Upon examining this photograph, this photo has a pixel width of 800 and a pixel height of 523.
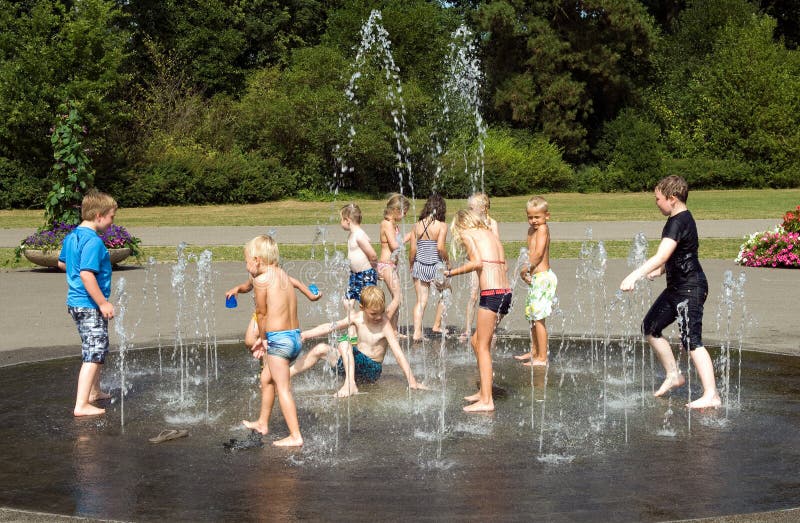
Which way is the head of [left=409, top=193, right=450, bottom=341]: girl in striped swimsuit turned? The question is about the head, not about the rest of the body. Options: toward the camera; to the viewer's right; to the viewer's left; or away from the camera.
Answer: away from the camera

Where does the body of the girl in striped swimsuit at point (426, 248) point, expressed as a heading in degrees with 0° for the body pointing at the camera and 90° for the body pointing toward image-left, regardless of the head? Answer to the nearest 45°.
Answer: approximately 180°

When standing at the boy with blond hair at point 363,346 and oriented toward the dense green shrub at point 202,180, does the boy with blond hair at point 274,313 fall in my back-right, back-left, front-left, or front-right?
back-left

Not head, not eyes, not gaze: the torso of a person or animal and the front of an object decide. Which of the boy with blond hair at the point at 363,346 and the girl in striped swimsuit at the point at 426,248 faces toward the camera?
the boy with blond hair

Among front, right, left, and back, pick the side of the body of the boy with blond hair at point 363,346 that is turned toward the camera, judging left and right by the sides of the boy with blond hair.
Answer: front

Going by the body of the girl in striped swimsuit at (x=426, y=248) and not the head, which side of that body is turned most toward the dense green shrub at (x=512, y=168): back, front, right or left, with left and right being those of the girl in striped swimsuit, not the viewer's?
front

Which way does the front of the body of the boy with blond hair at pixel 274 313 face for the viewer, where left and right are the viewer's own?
facing away from the viewer and to the left of the viewer
